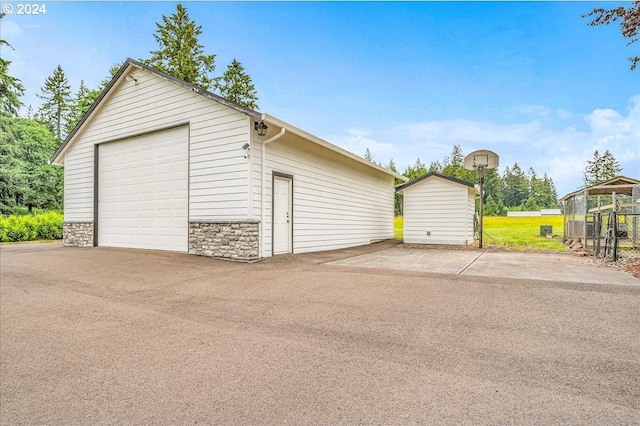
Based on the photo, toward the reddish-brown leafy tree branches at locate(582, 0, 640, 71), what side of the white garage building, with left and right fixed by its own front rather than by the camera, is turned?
left

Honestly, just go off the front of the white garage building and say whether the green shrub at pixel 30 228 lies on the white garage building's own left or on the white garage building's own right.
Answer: on the white garage building's own right

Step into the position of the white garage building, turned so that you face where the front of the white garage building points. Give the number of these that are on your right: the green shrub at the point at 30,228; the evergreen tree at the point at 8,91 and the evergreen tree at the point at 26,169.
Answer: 3

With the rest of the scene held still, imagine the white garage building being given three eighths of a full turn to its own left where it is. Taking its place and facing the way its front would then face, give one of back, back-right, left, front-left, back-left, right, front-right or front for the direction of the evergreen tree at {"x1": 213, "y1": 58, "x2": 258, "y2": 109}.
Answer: left

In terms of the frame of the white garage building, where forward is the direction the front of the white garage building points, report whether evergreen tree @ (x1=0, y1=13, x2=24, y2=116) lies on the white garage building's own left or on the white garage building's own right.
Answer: on the white garage building's own right

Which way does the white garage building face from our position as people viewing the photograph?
facing the viewer and to the left of the viewer

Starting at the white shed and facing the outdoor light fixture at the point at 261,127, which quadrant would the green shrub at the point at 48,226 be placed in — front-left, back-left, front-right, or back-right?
front-right

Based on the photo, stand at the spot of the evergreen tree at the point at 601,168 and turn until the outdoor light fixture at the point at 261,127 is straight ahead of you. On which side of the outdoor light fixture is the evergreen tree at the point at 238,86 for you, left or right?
right

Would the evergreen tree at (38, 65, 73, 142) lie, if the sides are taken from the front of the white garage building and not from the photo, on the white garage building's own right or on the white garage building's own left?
on the white garage building's own right

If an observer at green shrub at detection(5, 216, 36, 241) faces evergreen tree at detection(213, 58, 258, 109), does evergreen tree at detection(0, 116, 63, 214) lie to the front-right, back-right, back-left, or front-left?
front-left

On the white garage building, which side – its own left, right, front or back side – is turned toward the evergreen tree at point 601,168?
back
